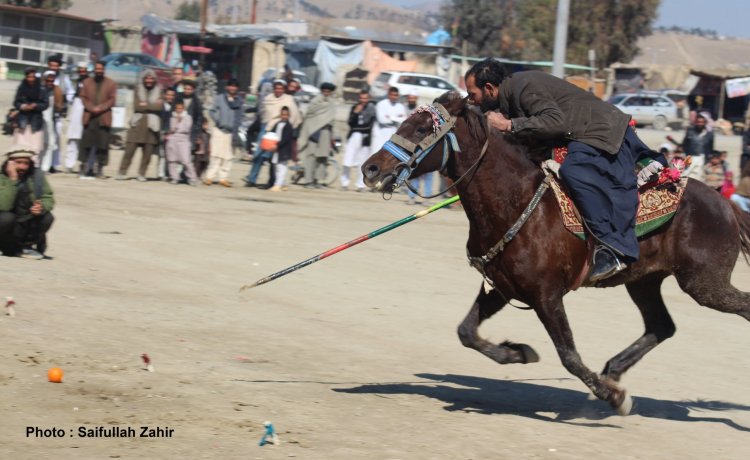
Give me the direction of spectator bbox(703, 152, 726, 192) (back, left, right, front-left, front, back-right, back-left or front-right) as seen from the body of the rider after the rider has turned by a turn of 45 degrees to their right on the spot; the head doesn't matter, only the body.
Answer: front-right

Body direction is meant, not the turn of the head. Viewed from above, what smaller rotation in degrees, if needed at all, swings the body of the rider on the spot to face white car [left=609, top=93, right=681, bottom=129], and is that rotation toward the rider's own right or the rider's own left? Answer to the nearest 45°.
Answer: approximately 90° to the rider's own right

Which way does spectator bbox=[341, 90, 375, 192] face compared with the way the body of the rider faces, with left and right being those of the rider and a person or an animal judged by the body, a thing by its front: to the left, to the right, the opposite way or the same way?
to the left

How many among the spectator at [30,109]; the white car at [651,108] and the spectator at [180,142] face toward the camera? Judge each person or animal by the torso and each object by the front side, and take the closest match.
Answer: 2

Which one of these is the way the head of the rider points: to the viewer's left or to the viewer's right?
to the viewer's left

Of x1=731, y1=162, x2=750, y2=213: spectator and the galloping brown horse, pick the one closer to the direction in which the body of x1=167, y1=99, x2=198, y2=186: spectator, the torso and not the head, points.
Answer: the galloping brown horse

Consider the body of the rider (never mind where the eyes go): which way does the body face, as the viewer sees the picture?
to the viewer's left

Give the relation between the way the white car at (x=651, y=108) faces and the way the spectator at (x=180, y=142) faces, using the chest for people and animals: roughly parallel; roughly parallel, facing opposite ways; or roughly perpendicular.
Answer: roughly perpendicular

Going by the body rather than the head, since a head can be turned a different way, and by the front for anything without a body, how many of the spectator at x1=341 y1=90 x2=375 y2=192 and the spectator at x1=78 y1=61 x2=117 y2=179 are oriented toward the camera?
2

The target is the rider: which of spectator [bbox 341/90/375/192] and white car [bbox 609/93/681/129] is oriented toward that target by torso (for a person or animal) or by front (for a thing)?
the spectator

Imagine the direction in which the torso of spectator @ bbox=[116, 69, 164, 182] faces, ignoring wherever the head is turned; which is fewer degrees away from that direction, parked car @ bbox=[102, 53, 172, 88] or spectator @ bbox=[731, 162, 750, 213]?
the spectator
